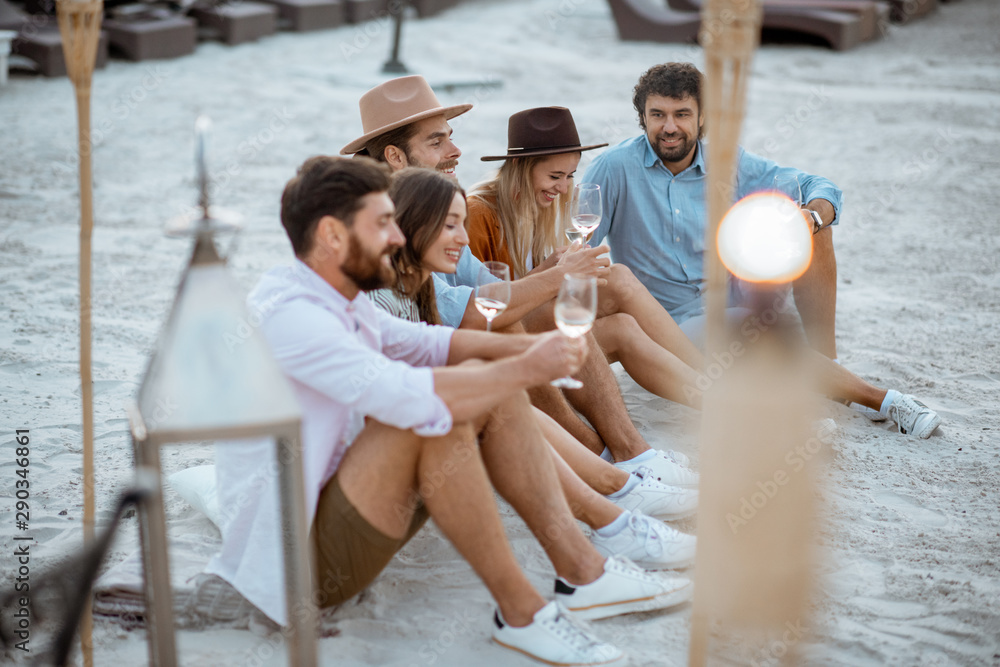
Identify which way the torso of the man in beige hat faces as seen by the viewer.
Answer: to the viewer's right

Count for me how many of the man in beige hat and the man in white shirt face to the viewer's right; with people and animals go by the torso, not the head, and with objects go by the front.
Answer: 2

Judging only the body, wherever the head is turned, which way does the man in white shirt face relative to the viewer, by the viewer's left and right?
facing to the right of the viewer

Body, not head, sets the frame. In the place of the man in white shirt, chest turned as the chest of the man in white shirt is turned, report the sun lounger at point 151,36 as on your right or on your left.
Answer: on your left

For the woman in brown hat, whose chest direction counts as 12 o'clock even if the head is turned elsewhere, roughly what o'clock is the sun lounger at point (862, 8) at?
The sun lounger is roughly at 8 o'clock from the woman in brown hat.

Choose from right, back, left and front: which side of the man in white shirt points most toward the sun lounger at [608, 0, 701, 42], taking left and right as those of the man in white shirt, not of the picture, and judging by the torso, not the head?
left

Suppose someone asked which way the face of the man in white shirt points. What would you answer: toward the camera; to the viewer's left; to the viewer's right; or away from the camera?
to the viewer's right

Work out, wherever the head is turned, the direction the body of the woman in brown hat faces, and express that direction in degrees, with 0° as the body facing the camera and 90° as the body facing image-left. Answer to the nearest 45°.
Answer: approximately 315°

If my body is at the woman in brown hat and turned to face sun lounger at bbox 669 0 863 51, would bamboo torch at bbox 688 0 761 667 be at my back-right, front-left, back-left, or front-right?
back-right

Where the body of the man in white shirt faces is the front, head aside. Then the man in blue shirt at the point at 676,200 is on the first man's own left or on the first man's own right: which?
on the first man's own left

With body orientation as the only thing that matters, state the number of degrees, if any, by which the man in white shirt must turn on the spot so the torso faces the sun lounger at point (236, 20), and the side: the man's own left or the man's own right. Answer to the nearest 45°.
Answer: approximately 90° to the man's own left
